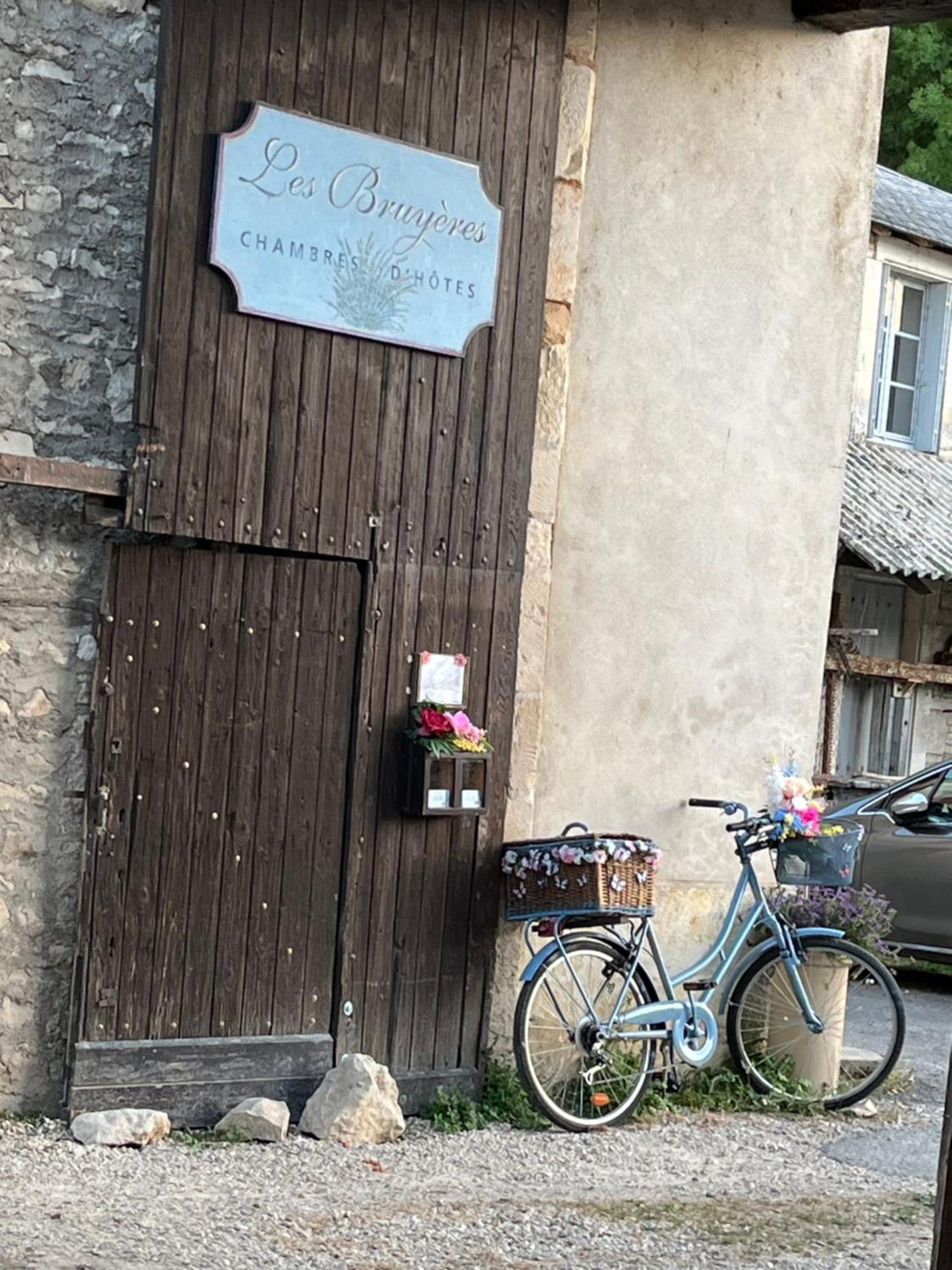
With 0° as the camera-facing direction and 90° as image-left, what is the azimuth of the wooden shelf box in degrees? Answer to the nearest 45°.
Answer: approximately 0°

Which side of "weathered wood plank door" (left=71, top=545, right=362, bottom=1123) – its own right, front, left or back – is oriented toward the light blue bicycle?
left

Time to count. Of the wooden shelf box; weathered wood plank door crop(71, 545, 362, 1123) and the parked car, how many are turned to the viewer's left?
1

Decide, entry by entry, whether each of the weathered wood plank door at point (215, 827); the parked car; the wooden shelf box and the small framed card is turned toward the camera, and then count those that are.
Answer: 3

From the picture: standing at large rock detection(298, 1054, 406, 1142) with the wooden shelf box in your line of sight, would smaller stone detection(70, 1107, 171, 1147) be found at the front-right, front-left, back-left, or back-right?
back-left

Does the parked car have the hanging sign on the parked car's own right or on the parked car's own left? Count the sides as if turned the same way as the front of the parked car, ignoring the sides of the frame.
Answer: on the parked car's own left

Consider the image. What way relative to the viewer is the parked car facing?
to the viewer's left

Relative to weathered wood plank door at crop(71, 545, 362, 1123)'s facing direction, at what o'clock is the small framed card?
The small framed card is roughly at 8 o'clock from the weathered wood plank door.

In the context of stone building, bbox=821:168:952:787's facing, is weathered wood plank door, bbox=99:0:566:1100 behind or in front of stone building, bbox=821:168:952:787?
in front

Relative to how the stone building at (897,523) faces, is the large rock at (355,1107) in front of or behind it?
in front
